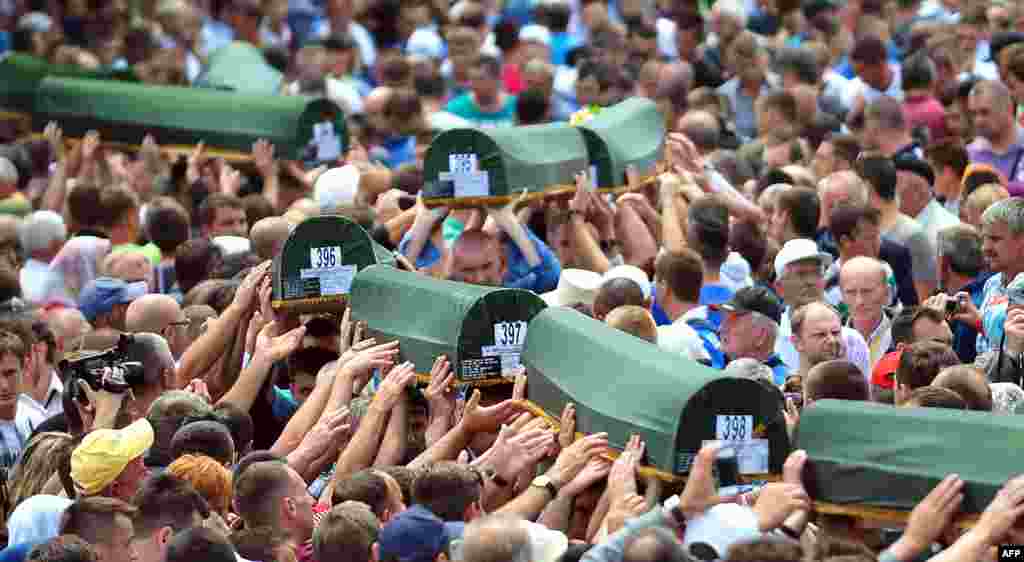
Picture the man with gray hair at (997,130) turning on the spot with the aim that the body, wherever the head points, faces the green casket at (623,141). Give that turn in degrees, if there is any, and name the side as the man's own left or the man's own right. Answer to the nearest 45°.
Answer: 0° — they already face it

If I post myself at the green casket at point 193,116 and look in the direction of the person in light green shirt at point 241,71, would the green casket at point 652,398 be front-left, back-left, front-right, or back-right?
back-right

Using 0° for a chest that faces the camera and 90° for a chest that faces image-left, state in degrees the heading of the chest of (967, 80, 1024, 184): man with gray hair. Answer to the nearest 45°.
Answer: approximately 45°

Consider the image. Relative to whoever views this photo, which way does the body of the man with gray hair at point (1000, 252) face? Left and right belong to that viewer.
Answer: facing to the left of the viewer
